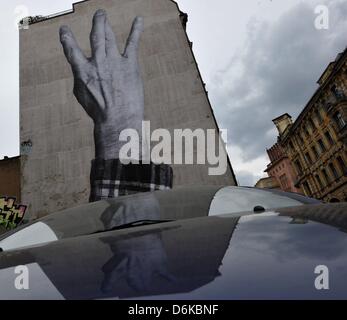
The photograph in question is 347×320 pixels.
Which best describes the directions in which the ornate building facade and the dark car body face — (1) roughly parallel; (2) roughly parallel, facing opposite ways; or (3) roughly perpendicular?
roughly perpendicular

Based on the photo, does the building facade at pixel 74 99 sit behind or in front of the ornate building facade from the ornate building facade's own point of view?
in front

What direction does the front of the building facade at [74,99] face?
toward the camera

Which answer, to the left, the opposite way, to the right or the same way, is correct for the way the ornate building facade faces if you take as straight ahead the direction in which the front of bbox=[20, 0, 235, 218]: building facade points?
to the right

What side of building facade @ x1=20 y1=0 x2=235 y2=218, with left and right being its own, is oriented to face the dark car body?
front

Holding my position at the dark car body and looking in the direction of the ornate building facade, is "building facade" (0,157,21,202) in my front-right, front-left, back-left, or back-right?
front-left

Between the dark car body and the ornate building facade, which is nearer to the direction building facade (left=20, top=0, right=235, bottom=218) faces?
the dark car body
